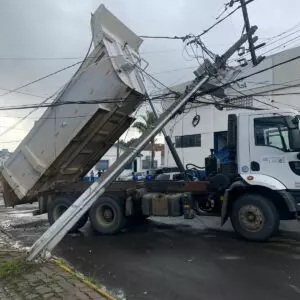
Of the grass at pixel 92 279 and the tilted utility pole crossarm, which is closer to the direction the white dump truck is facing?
the tilted utility pole crossarm

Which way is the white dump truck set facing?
to the viewer's right

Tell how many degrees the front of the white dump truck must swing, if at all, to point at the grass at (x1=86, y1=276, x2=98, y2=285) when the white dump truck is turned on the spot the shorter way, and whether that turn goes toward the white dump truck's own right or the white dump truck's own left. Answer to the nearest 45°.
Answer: approximately 90° to the white dump truck's own right

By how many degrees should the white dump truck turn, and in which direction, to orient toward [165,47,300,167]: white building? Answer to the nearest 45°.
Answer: approximately 45° to its left
